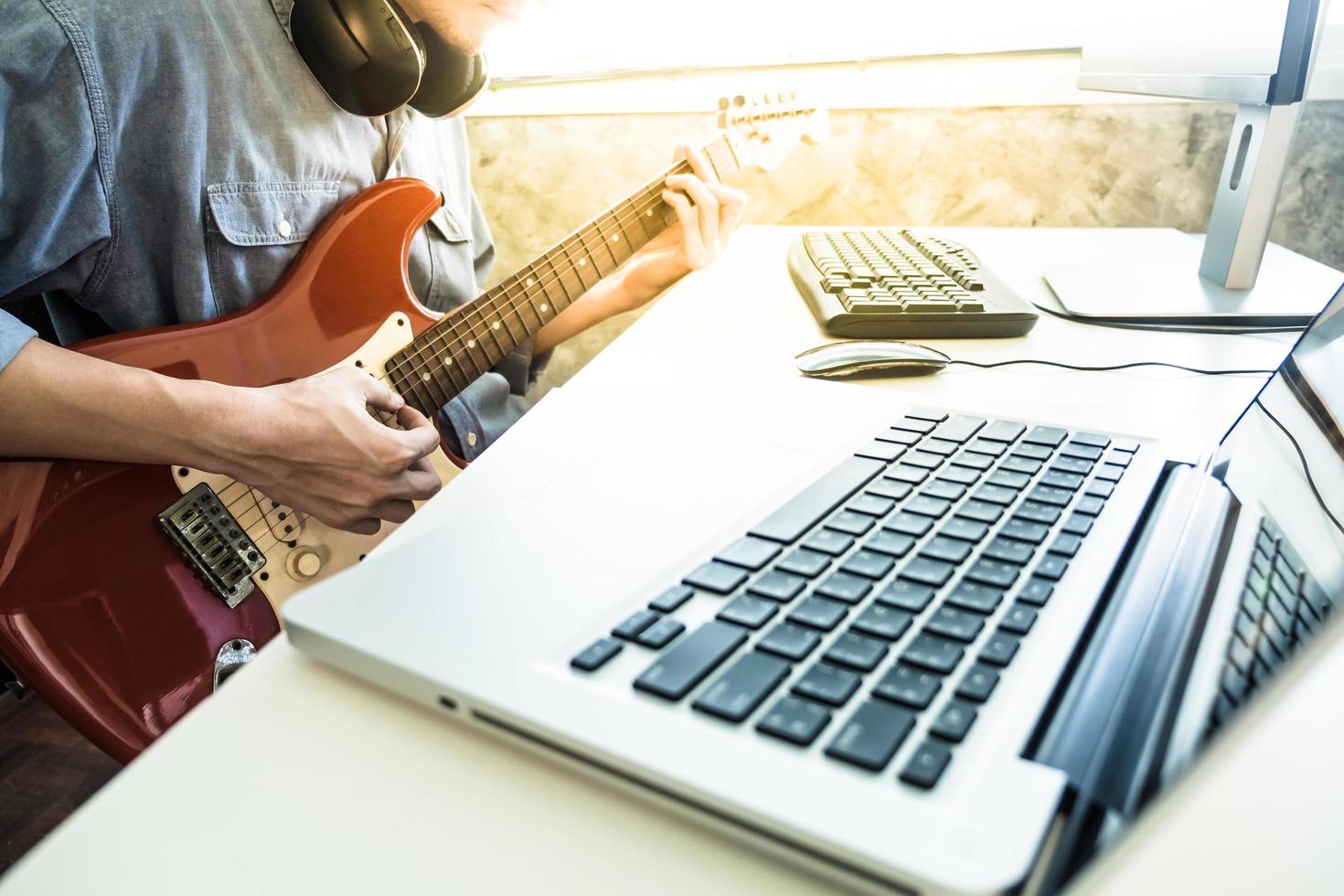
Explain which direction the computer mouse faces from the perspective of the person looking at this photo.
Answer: facing to the right of the viewer

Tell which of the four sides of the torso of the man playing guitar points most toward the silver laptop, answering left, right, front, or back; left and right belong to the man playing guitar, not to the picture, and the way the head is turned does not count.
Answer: front

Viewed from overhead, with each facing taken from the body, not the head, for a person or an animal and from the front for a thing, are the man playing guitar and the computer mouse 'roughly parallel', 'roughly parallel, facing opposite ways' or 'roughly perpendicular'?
roughly parallel

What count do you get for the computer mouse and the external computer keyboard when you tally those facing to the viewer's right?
1

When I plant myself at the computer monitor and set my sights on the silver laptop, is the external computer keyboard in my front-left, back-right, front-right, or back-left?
front-right

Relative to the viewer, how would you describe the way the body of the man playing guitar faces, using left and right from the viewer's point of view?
facing the viewer and to the right of the viewer

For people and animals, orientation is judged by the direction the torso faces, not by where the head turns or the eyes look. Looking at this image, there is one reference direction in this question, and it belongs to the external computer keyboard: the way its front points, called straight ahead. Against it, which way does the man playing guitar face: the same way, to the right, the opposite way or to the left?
the opposite way

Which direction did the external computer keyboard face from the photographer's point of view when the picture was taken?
facing to the left of the viewer
